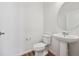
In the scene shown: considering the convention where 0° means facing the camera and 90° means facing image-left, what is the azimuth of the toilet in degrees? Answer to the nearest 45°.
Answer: approximately 45°
